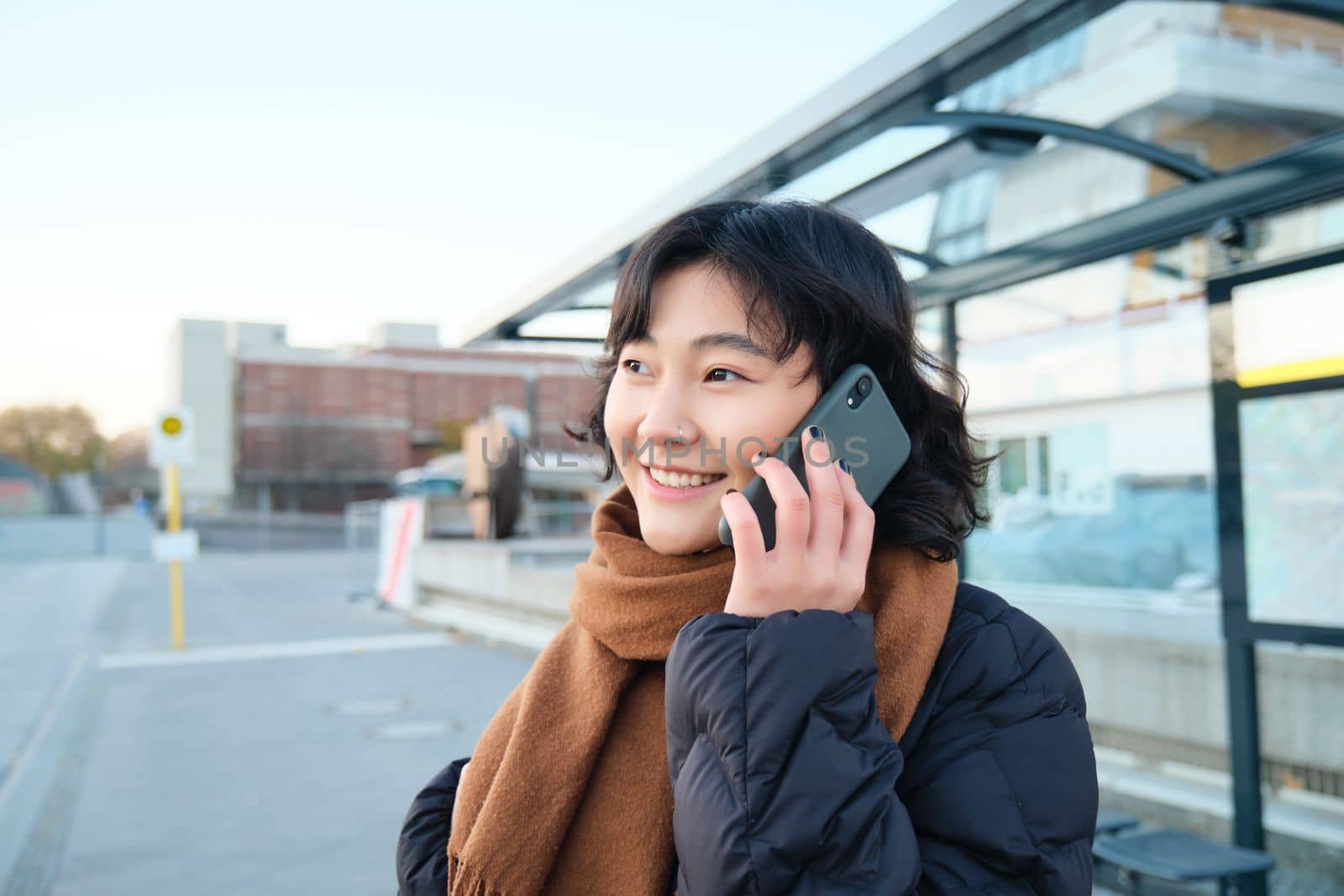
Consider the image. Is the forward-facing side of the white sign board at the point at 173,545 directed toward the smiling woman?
yes

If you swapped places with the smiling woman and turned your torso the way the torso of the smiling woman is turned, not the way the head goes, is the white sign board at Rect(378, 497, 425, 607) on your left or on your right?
on your right

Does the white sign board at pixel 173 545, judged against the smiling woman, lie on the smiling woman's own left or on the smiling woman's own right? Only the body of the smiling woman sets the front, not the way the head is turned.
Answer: on the smiling woman's own right

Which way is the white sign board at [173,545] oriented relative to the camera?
toward the camera

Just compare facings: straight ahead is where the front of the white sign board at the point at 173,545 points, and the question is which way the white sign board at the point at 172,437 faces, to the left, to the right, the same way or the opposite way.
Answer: the same way

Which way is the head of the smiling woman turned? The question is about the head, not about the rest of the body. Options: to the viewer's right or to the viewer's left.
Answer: to the viewer's left

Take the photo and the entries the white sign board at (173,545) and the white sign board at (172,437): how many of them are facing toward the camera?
2

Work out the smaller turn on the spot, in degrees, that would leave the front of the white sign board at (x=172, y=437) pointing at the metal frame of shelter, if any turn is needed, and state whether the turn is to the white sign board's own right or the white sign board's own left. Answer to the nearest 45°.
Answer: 0° — it already faces it

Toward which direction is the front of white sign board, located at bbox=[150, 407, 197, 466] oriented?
toward the camera

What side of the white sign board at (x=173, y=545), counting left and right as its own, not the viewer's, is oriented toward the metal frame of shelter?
front

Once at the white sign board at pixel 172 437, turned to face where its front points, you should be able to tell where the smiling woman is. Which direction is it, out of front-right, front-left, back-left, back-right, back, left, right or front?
front

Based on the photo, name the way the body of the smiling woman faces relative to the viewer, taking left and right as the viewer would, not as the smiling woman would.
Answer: facing the viewer and to the left of the viewer
